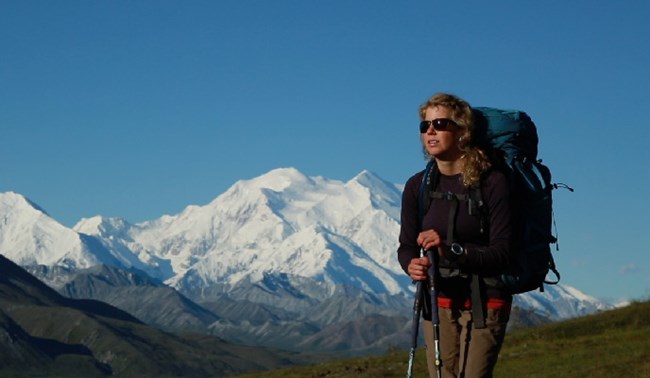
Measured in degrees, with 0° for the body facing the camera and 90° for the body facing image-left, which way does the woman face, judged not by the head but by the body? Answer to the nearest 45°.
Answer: approximately 45°
